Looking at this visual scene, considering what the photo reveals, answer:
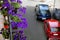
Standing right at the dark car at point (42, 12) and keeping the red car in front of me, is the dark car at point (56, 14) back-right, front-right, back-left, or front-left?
front-left

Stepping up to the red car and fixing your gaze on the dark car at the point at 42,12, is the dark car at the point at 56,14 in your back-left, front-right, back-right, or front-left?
front-right

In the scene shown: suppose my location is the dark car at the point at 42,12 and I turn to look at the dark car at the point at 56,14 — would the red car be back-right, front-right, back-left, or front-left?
front-right

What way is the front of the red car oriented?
away from the camera
